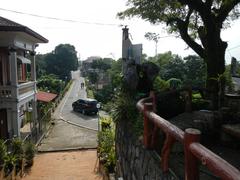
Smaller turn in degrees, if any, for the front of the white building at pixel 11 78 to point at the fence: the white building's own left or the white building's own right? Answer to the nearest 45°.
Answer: approximately 45° to the white building's own right

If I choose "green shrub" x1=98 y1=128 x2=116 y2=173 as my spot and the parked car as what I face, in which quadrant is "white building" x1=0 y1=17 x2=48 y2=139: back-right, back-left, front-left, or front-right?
front-left

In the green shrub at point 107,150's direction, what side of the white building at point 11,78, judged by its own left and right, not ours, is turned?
front

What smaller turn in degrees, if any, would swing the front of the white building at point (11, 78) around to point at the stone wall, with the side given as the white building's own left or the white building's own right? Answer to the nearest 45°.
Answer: approximately 45° to the white building's own right

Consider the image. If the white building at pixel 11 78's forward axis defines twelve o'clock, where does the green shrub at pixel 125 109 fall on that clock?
The green shrub is roughly at 1 o'clock from the white building.

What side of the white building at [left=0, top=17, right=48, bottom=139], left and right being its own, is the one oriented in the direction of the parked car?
left

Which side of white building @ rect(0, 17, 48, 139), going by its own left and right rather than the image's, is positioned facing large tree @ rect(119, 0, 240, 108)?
front

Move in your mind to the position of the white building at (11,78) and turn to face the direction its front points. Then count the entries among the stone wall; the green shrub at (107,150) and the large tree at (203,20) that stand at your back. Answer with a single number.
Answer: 0

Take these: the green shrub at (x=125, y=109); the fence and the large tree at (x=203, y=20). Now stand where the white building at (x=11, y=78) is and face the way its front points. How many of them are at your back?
0

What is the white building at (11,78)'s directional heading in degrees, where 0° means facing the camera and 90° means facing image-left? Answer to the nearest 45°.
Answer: approximately 315°

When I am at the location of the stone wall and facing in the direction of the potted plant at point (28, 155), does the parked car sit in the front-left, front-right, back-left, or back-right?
front-right
